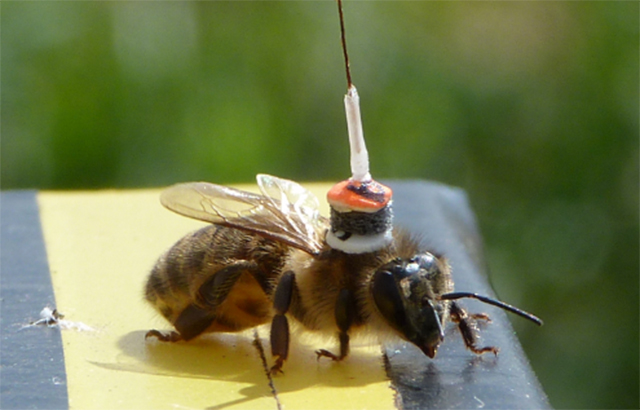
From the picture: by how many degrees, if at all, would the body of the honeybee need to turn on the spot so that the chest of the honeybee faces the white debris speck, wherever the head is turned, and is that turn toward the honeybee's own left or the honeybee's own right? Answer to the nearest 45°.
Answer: approximately 135° to the honeybee's own right

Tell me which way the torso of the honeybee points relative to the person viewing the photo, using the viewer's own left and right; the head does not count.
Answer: facing the viewer and to the right of the viewer
